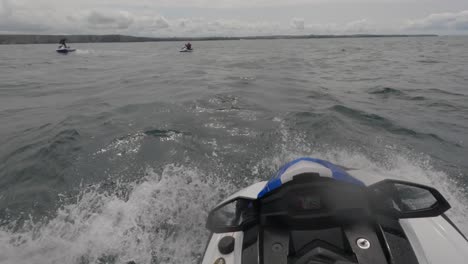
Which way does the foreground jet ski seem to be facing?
away from the camera
